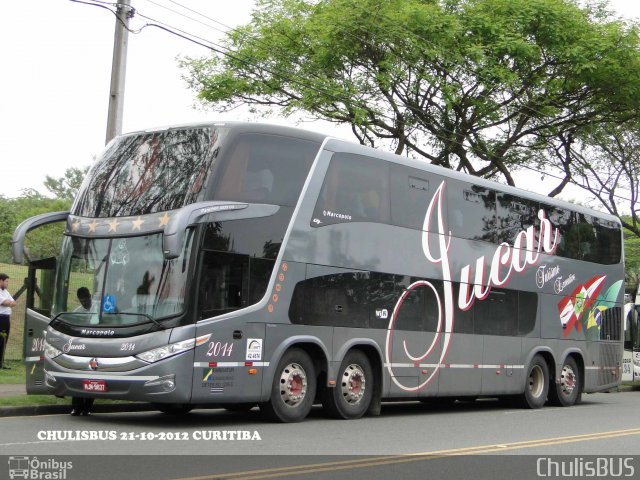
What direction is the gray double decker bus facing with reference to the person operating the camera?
facing the viewer and to the left of the viewer

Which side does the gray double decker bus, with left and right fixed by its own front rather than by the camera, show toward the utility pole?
right

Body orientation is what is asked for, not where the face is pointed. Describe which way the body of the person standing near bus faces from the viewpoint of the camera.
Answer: to the viewer's right

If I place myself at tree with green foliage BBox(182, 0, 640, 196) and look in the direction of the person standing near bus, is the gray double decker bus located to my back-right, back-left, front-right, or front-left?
front-left

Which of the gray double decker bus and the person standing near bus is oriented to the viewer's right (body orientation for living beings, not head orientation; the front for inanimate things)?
the person standing near bus

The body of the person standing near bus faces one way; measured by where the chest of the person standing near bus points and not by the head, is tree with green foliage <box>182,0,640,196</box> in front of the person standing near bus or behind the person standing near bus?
in front

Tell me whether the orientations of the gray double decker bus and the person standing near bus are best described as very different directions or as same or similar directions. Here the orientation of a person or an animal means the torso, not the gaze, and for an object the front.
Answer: very different directions

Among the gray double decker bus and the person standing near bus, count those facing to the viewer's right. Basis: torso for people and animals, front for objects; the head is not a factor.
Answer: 1
